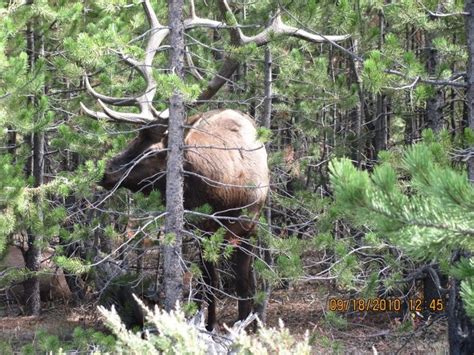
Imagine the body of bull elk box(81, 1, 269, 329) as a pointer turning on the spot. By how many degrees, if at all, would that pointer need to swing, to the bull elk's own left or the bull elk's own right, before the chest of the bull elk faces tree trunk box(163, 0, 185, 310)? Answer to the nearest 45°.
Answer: approximately 135° to the bull elk's own left

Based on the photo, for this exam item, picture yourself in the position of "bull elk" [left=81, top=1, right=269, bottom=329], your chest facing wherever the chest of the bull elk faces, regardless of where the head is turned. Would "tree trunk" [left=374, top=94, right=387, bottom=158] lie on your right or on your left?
on your right

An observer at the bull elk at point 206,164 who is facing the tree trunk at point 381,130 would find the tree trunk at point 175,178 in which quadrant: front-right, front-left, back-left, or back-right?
back-right

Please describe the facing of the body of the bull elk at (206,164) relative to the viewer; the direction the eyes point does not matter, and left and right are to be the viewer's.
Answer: facing away from the viewer and to the left of the viewer
